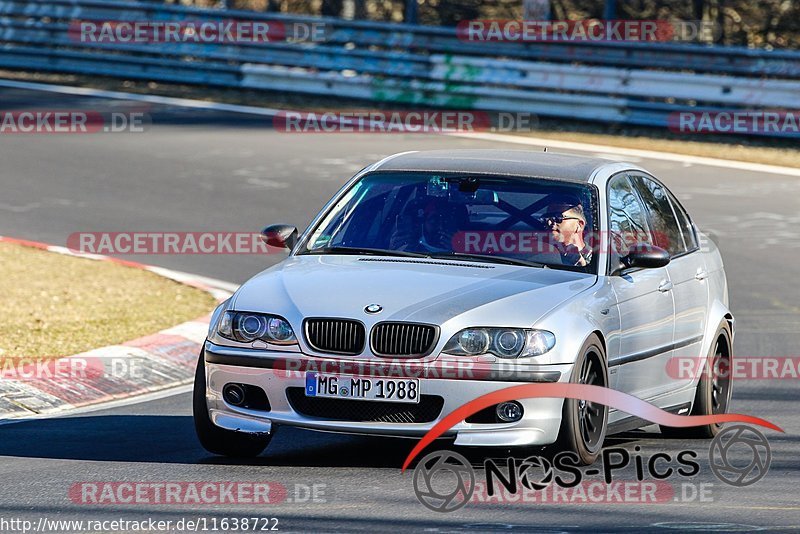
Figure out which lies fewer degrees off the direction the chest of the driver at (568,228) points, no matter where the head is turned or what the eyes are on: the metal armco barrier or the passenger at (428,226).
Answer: the passenger

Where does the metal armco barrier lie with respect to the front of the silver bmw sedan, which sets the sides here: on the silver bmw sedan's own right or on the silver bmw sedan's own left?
on the silver bmw sedan's own right

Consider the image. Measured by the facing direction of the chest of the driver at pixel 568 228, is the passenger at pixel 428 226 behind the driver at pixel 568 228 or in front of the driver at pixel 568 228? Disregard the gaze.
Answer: in front

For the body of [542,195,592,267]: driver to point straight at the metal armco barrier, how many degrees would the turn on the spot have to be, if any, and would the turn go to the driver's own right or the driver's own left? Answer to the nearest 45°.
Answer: approximately 135° to the driver's own right
